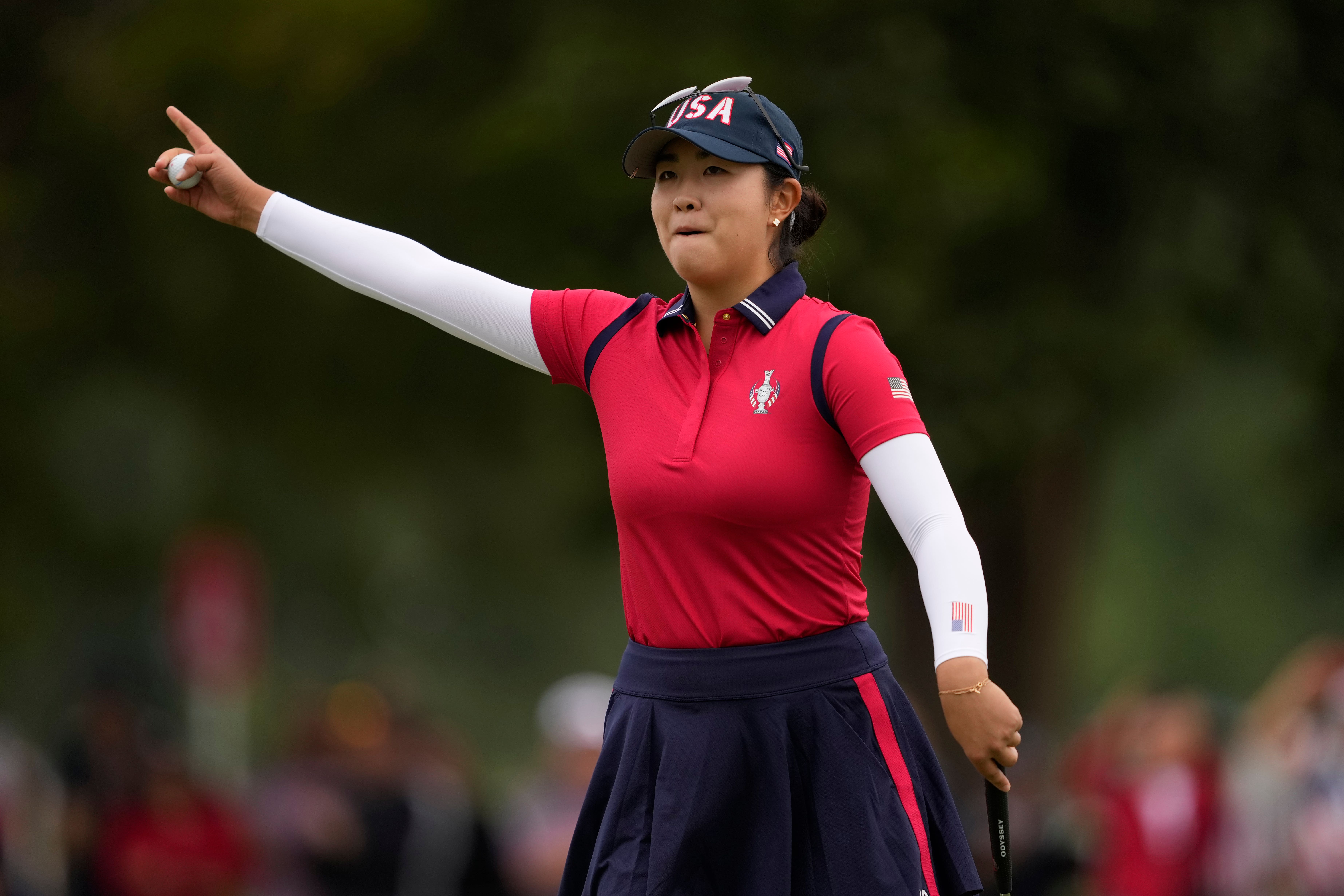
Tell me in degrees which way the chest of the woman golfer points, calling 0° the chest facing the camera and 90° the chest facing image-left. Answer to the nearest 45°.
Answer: approximately 45°
